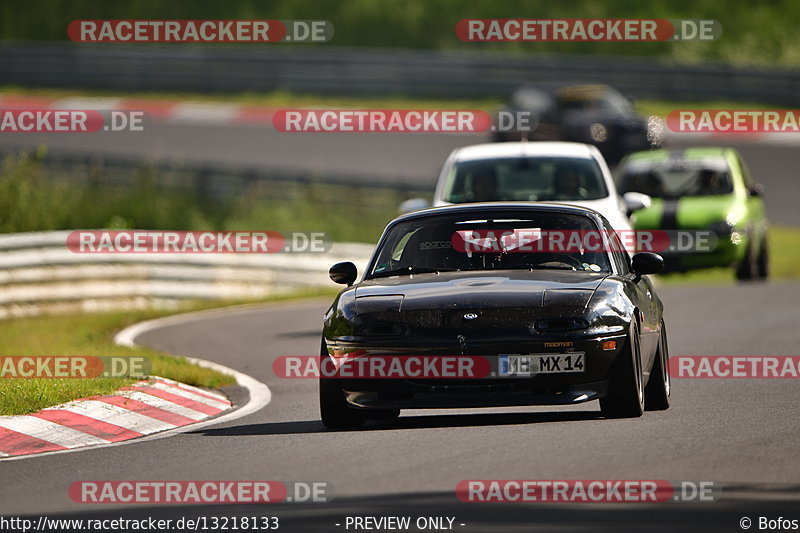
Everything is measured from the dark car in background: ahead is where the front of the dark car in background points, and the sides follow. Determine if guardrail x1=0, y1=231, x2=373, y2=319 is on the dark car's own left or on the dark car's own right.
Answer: on the dark car's own right

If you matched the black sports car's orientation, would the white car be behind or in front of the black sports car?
behind

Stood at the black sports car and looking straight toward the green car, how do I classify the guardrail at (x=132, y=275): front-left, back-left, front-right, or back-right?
front-left

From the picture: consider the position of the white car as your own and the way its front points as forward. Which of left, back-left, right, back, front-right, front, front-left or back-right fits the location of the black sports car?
front

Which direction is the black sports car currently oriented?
toward the camera

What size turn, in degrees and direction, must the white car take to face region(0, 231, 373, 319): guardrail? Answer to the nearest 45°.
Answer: approximately 135° to its right

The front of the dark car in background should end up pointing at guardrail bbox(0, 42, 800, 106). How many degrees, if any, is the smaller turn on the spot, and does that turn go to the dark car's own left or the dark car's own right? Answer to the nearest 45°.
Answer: approximately 180°

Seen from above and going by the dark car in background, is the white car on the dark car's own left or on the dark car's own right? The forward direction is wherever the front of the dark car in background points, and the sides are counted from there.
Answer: on the dark car's own right

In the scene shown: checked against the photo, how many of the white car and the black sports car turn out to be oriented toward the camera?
2

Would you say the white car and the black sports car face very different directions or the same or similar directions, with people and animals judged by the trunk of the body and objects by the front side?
same or similar directions

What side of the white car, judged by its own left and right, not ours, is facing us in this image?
front

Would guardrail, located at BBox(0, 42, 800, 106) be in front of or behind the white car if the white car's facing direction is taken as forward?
behind

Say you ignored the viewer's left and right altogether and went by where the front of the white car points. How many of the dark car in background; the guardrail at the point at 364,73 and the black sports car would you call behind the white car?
2
